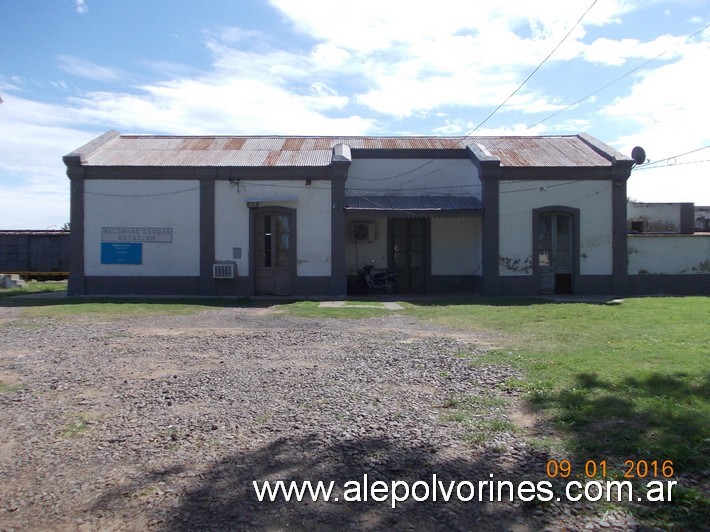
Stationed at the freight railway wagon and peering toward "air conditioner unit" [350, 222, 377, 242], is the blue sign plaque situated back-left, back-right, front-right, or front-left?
front-right

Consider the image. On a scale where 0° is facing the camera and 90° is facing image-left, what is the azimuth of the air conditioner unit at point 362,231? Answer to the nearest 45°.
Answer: approximately 0°

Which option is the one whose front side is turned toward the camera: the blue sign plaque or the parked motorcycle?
the blue sign plaque

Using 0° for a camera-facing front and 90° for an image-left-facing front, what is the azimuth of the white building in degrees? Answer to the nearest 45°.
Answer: approximately 0°

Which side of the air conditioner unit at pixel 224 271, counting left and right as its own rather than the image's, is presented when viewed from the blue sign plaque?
right

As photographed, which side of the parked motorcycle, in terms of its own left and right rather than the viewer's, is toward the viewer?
left

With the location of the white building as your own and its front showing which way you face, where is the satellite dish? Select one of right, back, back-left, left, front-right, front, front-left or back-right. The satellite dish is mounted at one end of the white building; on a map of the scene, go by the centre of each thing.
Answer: left

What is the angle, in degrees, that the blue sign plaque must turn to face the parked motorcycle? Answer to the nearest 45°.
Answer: approximately 90° to its left

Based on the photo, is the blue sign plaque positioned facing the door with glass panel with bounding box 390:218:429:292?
no

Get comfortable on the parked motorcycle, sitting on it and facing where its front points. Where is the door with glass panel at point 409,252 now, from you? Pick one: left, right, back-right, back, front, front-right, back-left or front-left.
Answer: back-right

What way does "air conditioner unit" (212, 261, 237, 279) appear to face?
toward the camera

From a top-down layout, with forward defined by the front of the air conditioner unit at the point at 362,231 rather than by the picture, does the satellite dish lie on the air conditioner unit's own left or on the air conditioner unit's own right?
on the air conditioner unit's own left

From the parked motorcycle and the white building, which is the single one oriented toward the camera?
the white building

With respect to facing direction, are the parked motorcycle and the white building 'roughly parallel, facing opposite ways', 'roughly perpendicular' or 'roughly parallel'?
roughly perpendicular
